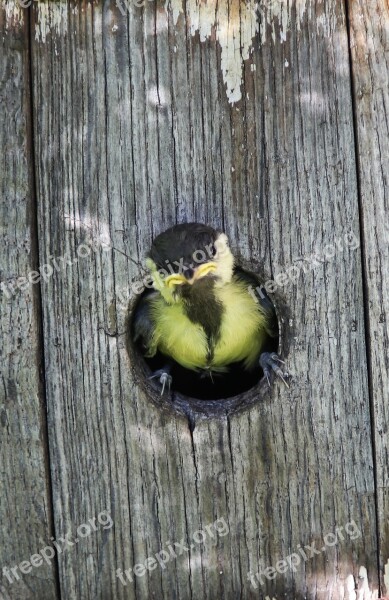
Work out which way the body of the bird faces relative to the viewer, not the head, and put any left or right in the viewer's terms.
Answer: facing the viewer

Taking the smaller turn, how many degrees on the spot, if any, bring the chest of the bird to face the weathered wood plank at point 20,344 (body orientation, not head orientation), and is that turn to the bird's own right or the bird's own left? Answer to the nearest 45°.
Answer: approximately 45° to the bird's own right

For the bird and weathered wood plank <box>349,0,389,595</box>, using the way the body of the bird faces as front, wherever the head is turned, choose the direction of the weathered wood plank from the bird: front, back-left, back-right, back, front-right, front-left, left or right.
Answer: front-left
